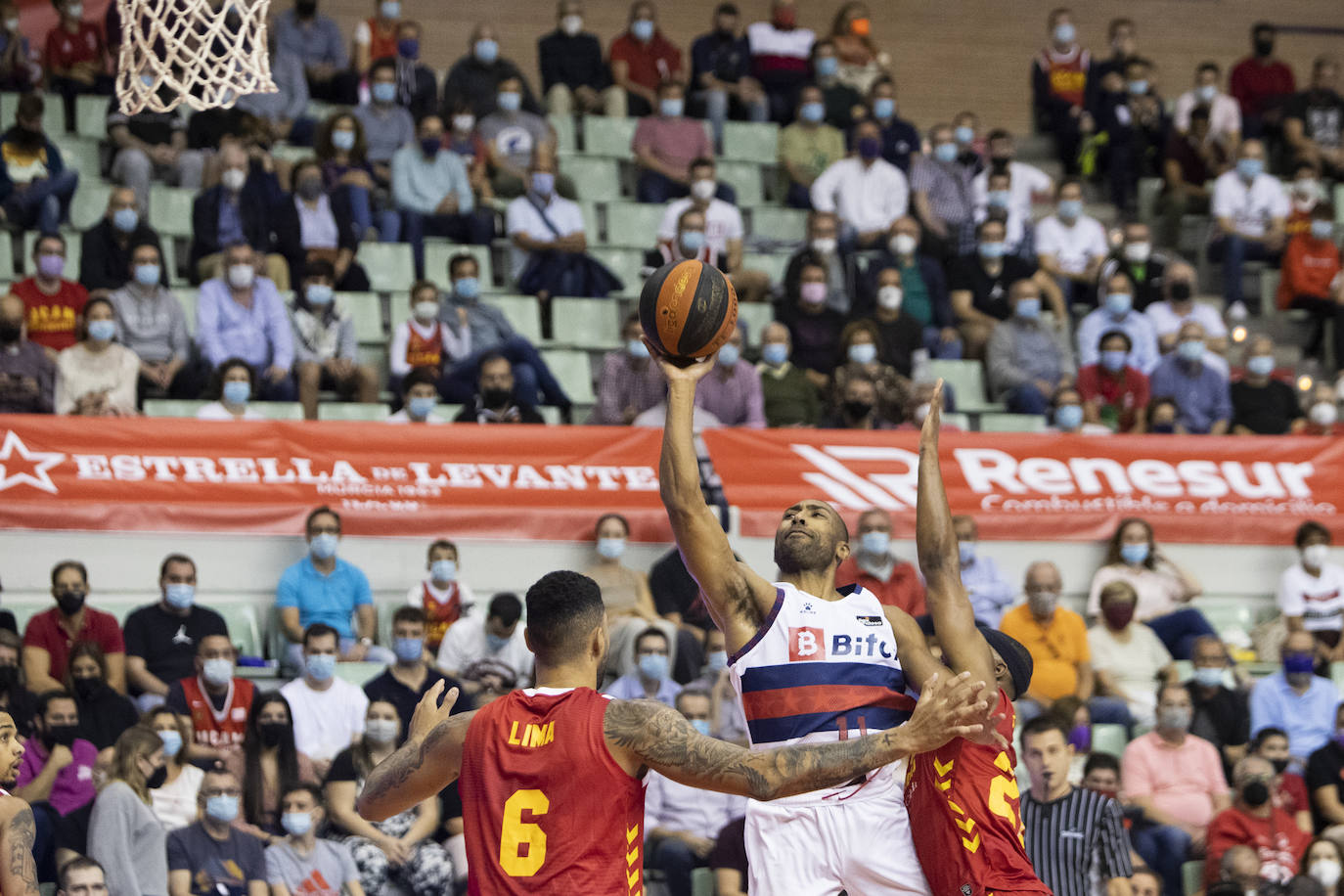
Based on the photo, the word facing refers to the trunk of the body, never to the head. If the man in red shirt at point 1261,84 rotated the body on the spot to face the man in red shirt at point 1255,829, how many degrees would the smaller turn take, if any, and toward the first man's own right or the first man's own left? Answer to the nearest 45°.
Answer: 0° — they already face them

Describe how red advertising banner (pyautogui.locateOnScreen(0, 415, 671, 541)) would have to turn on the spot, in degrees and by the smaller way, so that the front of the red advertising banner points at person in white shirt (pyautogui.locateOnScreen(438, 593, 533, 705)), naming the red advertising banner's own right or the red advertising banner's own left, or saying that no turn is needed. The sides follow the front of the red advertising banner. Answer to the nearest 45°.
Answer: approximately 45° to the red advertising banner's own left

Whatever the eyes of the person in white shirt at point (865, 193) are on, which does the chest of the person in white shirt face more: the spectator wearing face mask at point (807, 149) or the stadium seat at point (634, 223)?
the stadium seat

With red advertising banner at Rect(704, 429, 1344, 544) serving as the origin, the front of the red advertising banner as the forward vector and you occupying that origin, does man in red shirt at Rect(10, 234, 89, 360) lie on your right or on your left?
on your right

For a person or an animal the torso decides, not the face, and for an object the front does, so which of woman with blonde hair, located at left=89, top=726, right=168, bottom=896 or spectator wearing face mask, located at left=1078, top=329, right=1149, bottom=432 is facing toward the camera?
the spectator wearing face mask

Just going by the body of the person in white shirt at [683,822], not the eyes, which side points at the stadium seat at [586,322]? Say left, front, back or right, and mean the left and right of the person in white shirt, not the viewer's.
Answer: back

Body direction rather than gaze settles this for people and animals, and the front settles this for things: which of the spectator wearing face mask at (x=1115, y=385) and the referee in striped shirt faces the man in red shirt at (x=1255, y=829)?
the spectator wearing face mask

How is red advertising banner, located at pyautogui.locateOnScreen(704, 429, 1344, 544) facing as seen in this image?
toward the camera

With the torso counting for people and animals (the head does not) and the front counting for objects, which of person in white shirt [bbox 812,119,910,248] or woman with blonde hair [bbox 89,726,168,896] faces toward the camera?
the person in white shirt

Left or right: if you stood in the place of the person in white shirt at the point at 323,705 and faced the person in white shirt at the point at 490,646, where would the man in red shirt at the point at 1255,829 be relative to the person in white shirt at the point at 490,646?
right

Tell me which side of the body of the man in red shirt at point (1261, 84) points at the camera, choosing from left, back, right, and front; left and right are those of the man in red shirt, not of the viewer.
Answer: front

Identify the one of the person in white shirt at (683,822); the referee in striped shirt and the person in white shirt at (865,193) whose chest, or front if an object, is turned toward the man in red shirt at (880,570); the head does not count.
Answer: the person in white shirt at (865,193)

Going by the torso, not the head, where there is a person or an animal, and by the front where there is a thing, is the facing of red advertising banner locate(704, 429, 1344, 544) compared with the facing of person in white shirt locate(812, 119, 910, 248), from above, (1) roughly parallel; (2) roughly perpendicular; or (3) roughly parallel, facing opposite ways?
roughly parallel
